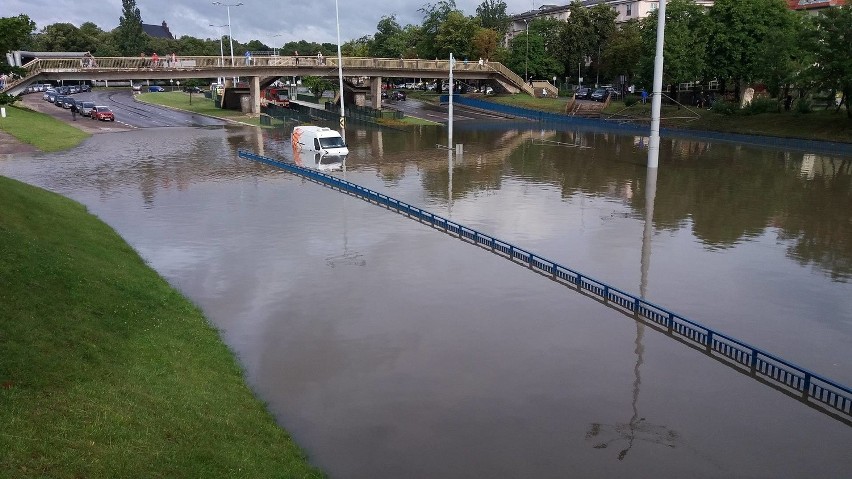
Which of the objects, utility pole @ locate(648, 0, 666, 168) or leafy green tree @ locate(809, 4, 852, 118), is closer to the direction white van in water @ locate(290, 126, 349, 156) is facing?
the utility pole

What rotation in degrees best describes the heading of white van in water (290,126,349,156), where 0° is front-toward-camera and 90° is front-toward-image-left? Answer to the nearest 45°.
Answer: approximately 315°

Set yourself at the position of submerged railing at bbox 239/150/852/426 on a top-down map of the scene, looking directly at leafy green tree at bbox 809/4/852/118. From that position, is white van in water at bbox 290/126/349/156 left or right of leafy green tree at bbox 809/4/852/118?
left

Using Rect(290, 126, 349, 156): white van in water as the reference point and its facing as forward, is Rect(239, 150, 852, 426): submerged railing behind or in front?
in front

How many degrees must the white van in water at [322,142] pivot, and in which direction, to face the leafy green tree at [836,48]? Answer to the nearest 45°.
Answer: approximately 45° to its left

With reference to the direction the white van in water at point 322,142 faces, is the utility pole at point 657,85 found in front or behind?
in front
